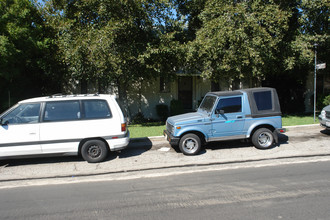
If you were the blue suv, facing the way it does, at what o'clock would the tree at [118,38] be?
The tree is roughly at 1 o'clock from the blue suv.

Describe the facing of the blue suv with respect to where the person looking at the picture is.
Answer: facing to the left of the viewer

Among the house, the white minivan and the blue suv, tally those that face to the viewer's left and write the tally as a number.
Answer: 2

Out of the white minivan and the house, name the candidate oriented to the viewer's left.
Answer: the white minivan

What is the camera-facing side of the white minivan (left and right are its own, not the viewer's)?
left

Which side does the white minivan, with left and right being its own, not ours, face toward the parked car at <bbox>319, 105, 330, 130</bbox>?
back

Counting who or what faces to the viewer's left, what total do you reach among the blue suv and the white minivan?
2

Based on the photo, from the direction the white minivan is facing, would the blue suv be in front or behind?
behind

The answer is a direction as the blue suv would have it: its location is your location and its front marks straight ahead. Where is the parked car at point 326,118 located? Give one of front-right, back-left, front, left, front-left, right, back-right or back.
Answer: back-right

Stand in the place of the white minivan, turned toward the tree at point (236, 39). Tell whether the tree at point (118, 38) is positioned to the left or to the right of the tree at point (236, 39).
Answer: left

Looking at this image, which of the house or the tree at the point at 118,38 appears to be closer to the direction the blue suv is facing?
the tree
